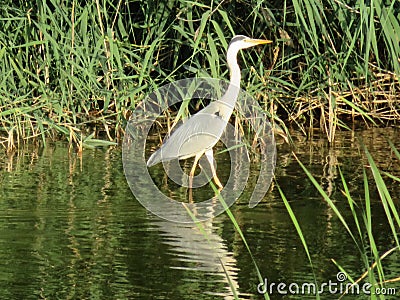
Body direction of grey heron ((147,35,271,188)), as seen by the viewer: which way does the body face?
to the viewer's right
